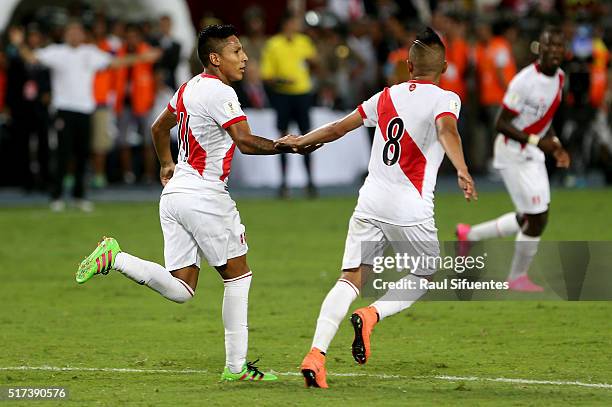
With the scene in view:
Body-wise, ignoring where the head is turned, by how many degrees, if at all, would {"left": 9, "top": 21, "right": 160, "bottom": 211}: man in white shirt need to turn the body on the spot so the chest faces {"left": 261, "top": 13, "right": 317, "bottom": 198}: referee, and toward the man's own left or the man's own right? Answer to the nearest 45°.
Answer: approximately 90° to the man's own left

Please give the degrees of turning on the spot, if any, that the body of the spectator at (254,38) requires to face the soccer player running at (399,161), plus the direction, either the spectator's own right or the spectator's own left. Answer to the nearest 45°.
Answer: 0° — they already face them

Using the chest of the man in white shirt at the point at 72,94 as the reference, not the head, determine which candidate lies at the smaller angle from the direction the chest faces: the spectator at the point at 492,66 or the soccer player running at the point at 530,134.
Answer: the soccer player running

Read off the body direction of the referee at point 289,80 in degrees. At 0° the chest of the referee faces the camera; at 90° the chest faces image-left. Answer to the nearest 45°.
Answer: approximately 0°
